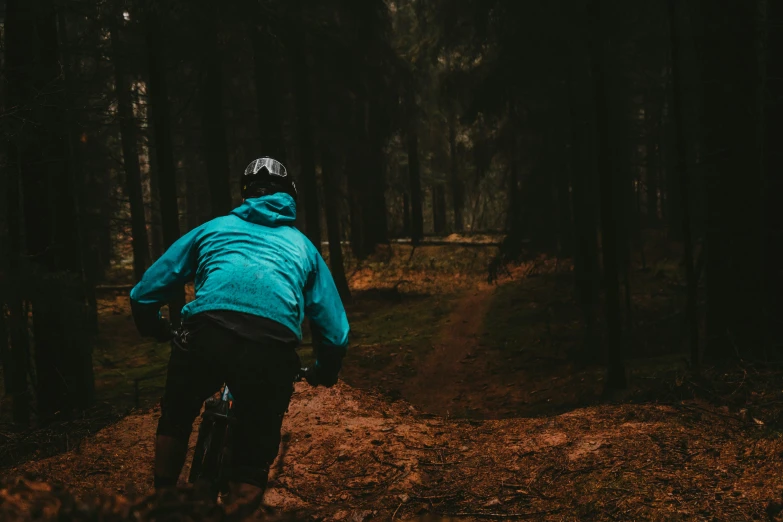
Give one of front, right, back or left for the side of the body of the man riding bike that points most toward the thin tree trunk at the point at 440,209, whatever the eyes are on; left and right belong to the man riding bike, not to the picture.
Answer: front

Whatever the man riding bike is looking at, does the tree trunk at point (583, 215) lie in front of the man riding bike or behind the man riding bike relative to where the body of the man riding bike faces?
in front

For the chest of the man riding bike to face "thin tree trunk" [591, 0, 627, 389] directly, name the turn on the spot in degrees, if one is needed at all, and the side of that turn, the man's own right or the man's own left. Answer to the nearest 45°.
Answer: approximately 45° to the man's own right

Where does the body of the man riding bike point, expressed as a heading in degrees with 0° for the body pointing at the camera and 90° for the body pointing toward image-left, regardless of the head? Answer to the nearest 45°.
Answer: approximately 180°

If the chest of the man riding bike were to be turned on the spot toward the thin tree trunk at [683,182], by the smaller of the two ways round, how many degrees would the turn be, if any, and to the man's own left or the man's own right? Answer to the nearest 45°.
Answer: approximately 45° to the man's own right

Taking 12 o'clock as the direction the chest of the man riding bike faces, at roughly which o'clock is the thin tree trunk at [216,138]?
The thin tree trunk is roughly at 12 o'clock from the man riding bike.

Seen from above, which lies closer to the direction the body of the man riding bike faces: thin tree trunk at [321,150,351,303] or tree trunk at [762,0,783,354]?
the thin tree trunk

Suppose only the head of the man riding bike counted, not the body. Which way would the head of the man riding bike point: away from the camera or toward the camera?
away from the camera

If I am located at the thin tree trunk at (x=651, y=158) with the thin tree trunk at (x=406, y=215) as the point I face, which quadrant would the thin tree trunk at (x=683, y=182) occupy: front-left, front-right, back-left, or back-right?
back-left

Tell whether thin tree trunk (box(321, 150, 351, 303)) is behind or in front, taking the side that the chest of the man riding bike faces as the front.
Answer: in front

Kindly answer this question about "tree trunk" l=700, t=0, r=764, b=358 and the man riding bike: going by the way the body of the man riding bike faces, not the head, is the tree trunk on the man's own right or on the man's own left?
on the man's own right

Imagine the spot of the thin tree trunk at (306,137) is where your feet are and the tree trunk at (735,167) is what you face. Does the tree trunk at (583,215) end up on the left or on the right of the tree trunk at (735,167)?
left
